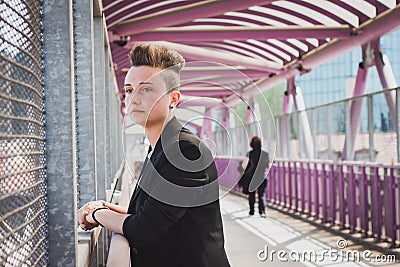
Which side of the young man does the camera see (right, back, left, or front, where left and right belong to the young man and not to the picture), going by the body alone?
left
